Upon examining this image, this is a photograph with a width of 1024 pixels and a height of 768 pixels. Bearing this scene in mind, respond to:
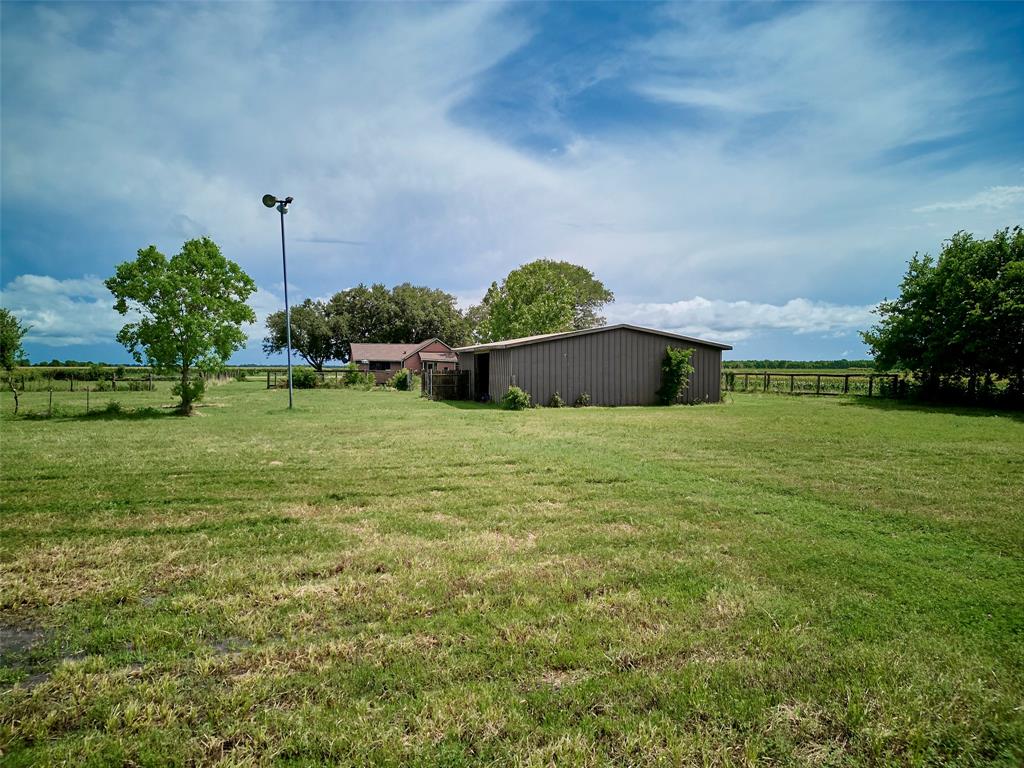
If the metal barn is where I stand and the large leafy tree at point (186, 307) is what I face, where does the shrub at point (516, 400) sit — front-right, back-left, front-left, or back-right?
front-left

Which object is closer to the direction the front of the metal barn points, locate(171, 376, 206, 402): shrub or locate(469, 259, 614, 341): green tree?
the shrub

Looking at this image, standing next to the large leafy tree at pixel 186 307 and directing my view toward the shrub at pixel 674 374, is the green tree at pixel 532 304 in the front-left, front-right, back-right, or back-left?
front-left

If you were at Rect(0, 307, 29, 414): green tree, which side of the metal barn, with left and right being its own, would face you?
front

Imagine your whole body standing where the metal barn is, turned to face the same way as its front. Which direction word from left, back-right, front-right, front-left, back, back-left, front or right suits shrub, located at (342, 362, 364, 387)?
front-right

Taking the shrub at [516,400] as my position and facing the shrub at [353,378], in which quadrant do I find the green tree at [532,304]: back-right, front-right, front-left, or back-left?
front-right

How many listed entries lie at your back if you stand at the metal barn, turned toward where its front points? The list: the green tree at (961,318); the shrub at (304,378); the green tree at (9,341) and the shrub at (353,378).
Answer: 1

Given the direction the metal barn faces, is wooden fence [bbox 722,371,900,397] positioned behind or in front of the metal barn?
behind

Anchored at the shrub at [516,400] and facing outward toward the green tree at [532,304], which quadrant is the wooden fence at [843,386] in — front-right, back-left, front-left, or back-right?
front-right

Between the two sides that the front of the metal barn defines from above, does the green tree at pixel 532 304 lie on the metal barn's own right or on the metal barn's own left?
on the metal barn's own right

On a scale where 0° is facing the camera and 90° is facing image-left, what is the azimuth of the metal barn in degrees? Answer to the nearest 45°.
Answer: approximately 90°
